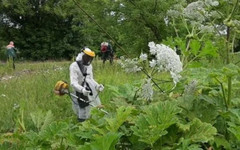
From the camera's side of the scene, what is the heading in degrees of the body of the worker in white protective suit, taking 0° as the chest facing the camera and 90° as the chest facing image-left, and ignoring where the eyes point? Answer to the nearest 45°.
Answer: approximately 315°

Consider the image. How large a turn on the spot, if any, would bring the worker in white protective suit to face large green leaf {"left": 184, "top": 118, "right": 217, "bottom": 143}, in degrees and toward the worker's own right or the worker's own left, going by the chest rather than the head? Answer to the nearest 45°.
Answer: approximately 45° to the worker's own right

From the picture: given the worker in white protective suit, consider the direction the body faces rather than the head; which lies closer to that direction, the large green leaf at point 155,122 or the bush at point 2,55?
the large green leaf

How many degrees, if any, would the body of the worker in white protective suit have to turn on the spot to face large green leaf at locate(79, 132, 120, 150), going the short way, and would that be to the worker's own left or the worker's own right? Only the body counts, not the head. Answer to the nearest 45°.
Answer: approximately 45° to the worker's own right
